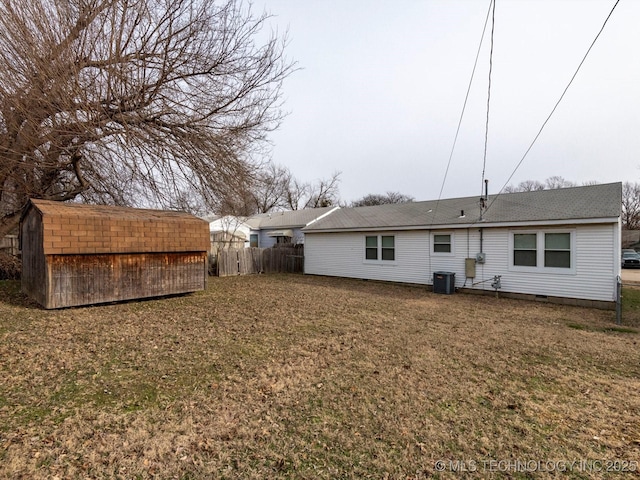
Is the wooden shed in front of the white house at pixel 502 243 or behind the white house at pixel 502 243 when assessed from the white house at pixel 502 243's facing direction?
behind

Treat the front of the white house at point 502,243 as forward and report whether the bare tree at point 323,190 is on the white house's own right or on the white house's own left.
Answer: on the white house's own left

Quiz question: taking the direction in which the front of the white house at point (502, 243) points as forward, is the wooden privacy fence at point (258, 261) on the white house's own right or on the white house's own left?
on the white house's own left

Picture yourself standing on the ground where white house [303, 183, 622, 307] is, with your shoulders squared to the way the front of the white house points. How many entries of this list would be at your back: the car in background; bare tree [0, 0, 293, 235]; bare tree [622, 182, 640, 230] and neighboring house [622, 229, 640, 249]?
1

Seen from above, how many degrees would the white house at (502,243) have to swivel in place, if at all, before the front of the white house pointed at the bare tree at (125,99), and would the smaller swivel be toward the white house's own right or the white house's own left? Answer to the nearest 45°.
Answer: approximately 180°

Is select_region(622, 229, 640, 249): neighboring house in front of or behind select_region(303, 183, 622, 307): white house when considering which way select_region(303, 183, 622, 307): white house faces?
in front

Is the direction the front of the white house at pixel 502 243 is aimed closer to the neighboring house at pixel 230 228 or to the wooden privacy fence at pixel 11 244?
the neighboring house

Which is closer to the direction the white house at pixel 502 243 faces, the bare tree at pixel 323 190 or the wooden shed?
the bare tree

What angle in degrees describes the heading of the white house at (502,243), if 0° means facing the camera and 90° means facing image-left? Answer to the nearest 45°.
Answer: approximately 225°

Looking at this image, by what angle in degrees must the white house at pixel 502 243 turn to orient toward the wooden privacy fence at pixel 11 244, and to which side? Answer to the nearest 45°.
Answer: approximately 135° to its left
